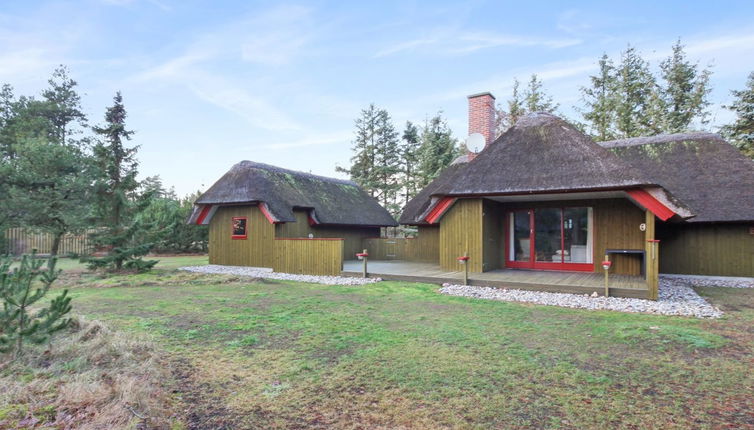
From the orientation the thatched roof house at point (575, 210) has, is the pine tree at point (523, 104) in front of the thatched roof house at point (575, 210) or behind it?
behind

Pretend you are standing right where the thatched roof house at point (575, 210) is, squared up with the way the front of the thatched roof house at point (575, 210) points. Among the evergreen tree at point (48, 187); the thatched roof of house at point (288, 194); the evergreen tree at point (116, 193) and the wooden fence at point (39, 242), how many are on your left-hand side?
0

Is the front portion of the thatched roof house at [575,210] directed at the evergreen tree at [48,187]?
no

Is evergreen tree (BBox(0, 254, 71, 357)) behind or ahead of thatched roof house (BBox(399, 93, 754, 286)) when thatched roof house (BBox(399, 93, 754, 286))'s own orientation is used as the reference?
ahead

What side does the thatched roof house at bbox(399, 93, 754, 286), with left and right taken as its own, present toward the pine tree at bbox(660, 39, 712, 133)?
back

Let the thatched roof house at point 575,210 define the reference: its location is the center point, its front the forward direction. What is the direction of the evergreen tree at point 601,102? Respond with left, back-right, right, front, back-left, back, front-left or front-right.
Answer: back

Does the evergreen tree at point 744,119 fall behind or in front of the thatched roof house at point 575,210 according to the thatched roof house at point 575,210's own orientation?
behind

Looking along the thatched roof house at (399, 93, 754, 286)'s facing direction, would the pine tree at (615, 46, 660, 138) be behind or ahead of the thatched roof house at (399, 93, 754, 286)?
behind

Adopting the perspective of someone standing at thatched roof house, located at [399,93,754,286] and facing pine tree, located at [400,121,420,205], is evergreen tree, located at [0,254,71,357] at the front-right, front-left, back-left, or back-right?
back-left

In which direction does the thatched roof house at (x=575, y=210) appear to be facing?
toward the camera

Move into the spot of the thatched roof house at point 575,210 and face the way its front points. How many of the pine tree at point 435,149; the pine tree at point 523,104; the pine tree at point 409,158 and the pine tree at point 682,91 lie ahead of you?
0

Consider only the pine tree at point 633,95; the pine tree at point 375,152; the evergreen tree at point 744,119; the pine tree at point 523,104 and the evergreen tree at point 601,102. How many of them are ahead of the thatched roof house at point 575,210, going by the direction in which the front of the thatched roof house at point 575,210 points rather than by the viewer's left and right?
0

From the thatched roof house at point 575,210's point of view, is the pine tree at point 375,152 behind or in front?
behind

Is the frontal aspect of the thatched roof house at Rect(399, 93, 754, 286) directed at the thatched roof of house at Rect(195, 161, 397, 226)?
no

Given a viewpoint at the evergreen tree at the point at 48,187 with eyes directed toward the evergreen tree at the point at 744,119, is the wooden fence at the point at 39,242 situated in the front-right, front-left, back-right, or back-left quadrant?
back-left
